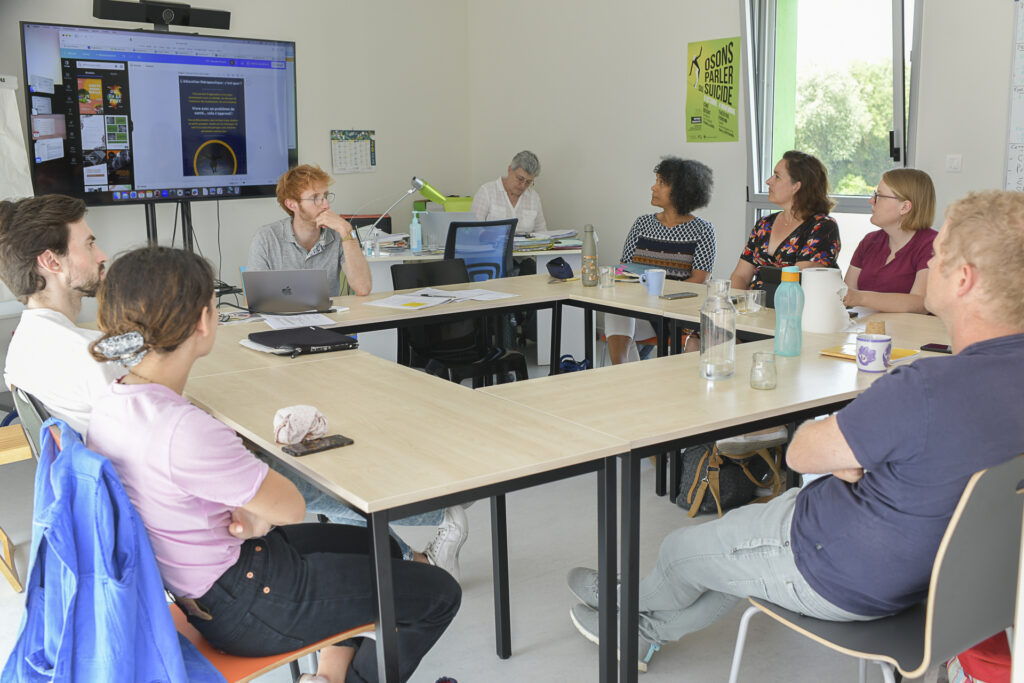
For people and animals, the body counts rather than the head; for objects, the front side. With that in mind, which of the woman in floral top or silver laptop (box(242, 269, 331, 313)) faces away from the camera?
the silver laptop

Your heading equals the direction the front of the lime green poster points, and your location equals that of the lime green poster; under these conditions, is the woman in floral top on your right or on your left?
on your left

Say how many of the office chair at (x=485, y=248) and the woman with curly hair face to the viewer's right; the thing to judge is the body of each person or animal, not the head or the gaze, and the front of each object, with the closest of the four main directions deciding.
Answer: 0

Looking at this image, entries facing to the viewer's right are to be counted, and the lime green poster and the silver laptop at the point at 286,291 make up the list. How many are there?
0

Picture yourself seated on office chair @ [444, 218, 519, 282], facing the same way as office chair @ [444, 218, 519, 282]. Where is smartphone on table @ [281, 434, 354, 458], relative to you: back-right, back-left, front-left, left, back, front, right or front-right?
back

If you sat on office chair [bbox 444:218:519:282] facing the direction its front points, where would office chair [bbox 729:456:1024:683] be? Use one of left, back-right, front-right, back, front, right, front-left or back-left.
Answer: back

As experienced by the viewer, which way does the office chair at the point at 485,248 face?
facing away from the viewer

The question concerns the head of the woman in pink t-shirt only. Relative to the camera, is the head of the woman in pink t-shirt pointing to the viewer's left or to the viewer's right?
to the viewer's right

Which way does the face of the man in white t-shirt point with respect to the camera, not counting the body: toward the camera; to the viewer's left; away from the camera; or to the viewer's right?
to the viewer's right

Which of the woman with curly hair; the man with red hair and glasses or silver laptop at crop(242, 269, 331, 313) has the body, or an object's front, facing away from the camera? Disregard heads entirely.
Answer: the silver laptop

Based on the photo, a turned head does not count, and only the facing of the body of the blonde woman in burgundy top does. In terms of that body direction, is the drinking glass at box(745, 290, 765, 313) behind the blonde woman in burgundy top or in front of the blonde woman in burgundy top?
in front

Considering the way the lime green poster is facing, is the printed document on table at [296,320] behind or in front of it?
in front

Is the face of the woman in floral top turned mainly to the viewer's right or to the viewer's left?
to the viewer's left

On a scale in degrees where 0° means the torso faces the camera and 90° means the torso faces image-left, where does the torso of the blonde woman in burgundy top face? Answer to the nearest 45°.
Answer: approximately 45°
